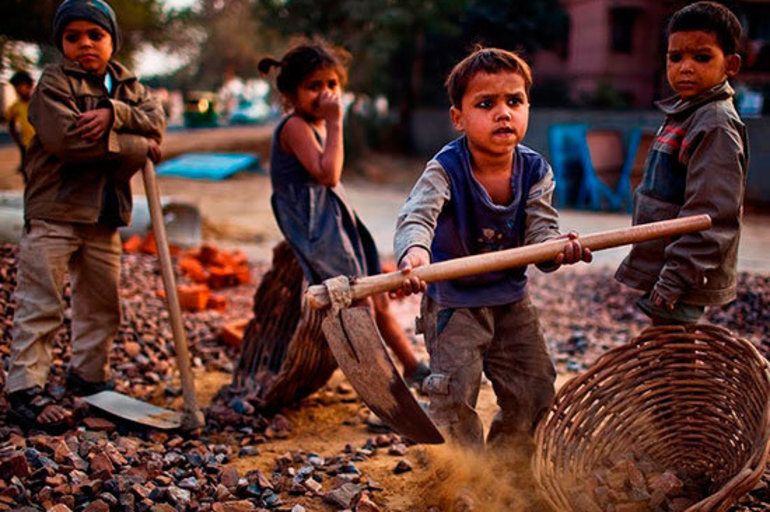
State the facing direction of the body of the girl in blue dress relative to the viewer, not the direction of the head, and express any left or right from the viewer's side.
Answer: facing the viewer and to the right of the viewer

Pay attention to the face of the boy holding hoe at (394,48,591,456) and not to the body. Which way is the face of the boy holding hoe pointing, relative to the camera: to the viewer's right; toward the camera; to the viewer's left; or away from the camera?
toward the camera

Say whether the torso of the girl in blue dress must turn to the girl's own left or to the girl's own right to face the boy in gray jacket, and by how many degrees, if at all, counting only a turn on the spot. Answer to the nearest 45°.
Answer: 0° — they already face them

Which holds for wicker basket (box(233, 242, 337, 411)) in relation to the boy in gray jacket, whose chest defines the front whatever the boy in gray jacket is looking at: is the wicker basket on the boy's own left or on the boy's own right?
on the boy's own right

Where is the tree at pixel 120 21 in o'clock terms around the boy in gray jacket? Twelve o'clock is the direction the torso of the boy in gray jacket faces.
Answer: The tree is roughly at 3 o'clock from the boy in gray jacket.

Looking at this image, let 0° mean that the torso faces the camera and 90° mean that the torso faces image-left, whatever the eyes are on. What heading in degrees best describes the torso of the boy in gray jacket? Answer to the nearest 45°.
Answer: approximately 45°

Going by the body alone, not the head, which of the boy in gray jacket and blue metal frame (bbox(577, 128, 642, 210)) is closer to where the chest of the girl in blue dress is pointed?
the boy in gray jacket

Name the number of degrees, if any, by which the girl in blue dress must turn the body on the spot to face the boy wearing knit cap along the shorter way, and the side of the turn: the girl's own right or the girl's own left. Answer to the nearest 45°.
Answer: approximately 135° to the girl's own right

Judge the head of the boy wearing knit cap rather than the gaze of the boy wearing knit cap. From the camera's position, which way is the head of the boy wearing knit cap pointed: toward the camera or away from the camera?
toward the camera

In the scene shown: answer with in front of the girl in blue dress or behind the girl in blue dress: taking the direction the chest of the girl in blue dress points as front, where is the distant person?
behind

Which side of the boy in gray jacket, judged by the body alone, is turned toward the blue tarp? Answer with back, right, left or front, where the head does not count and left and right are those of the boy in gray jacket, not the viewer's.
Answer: right

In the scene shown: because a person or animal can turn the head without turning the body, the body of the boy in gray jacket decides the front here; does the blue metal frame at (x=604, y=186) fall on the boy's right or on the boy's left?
on the boy's right

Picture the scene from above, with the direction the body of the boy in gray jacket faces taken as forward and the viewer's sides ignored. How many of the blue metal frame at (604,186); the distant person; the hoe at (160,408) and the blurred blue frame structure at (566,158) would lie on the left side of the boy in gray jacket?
0

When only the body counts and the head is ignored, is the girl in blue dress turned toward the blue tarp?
no

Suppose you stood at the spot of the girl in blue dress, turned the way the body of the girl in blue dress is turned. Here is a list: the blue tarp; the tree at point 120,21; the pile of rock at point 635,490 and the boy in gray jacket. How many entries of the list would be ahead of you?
2

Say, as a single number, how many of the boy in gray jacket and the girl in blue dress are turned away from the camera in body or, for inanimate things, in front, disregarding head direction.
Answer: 0

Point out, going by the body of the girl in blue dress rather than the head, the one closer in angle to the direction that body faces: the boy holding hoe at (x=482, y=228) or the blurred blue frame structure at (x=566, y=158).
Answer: the boy holding hoe
